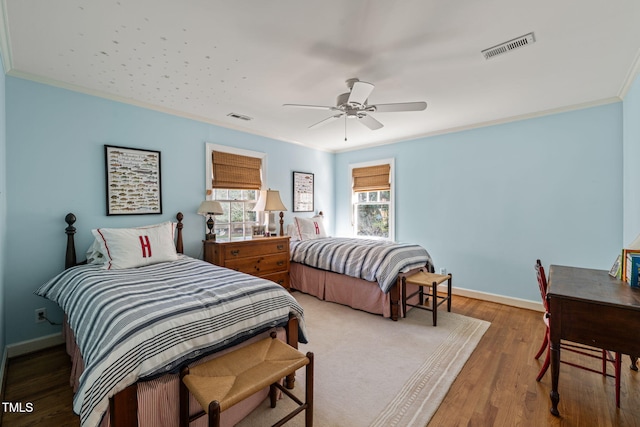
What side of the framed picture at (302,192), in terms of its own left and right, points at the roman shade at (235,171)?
right

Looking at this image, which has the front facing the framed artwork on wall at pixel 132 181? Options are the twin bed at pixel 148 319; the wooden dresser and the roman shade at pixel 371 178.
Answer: the roman shade

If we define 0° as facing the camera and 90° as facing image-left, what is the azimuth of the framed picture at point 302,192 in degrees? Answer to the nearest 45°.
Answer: approximately 315°

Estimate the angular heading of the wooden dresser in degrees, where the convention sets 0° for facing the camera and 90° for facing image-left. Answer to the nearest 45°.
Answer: approximately 315°

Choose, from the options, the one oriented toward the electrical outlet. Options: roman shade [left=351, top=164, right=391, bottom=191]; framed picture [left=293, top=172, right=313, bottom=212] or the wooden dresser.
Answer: the roman shade

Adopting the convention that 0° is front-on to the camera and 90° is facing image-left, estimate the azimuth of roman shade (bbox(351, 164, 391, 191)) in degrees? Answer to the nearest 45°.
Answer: approximately 45°

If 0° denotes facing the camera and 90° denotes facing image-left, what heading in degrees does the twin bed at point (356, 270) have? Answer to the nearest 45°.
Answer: approximately 315°

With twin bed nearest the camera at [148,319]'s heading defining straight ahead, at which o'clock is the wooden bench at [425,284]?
The wooden bench is roughly at 10 o'clock from the twin bed.

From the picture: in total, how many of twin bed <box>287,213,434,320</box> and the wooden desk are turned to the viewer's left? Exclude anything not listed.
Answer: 1

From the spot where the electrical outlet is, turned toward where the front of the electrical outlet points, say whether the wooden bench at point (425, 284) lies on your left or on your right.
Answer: on your left

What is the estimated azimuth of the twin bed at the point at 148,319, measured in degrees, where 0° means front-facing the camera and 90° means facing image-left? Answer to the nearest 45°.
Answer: approximately 315°
